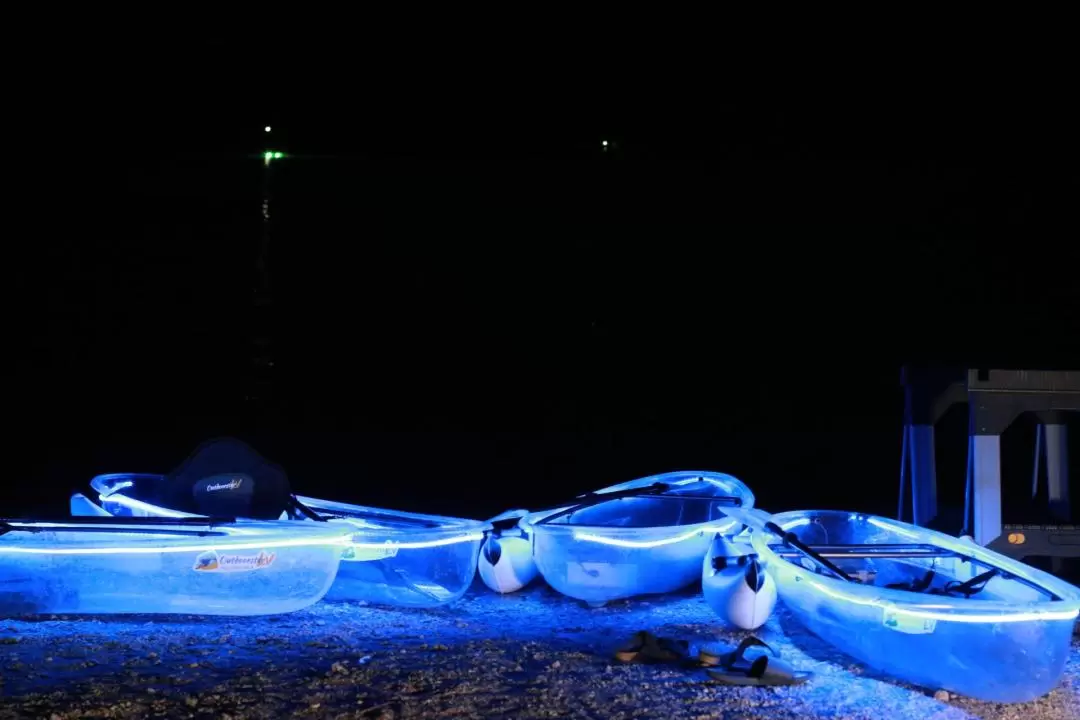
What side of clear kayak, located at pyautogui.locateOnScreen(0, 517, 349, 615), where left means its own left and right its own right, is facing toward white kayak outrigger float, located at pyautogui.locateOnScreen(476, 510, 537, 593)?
front

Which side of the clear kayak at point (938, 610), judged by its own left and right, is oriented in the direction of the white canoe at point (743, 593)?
back
